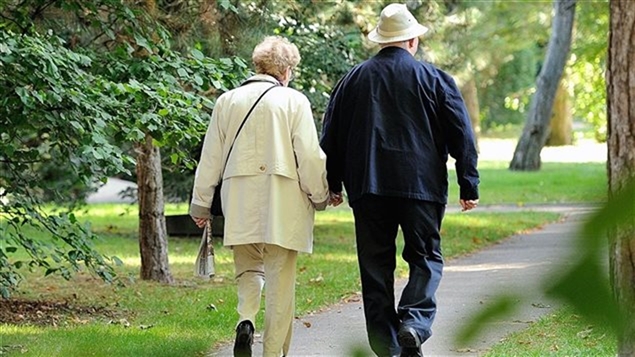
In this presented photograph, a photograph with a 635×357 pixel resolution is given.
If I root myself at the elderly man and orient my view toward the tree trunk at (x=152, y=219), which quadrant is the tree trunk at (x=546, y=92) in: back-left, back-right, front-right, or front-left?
front-right

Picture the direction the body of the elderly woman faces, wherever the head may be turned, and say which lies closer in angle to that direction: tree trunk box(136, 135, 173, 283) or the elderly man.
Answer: the tree trunk

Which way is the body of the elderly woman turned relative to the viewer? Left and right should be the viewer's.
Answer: facing away from the viewer

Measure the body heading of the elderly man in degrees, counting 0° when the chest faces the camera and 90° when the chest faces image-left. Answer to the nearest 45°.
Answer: approximately 180°

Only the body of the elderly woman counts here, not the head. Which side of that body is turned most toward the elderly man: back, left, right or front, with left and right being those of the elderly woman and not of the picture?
right

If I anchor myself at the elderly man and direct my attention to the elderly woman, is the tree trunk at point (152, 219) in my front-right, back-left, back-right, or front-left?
front-right

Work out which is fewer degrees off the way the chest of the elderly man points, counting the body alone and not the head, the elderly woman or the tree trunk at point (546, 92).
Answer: the tree trunk

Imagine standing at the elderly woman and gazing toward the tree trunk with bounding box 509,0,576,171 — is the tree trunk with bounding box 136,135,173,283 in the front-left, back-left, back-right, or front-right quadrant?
front-left

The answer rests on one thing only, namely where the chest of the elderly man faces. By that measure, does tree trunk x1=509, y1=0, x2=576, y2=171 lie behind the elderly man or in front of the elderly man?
in front

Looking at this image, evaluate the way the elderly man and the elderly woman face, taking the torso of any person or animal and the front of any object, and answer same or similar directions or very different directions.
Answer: same or similar directions

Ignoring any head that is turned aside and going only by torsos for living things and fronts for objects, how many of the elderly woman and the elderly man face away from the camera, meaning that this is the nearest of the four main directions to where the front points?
2
